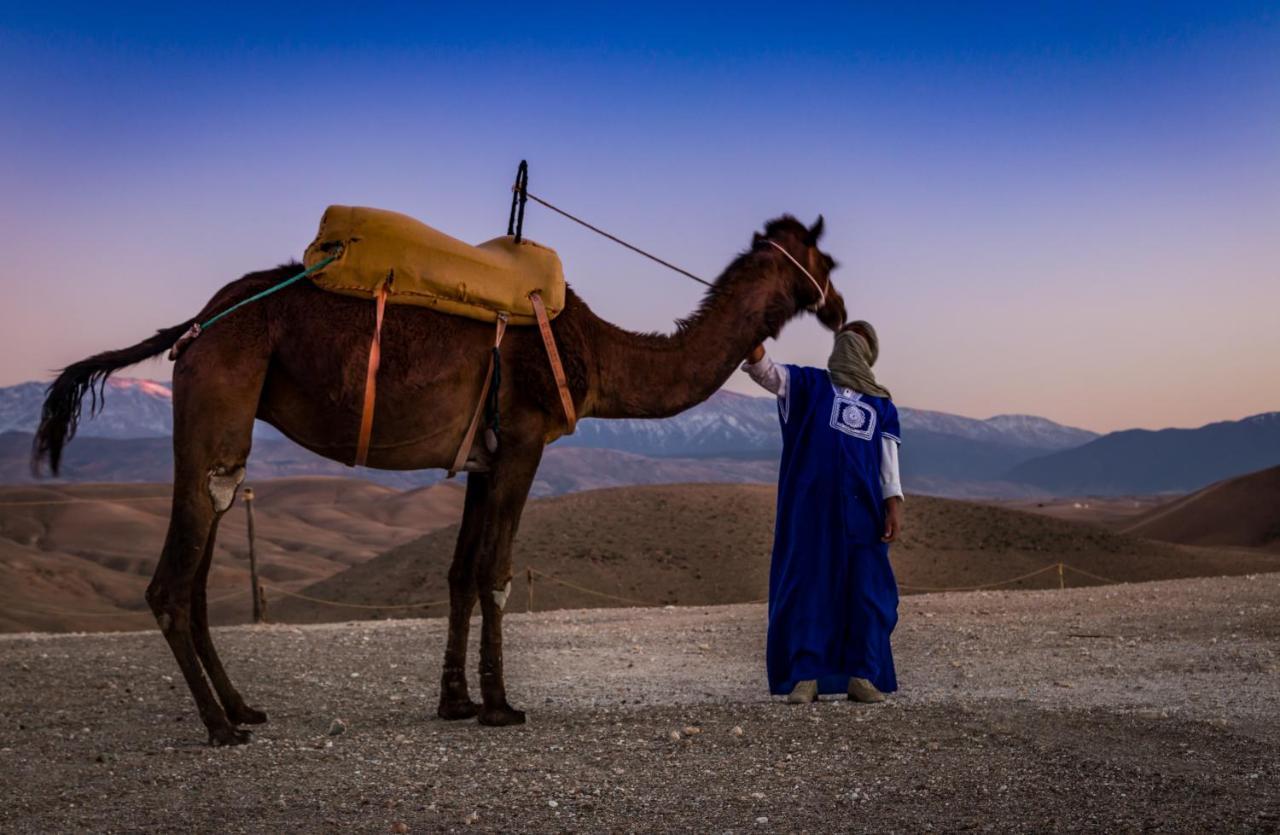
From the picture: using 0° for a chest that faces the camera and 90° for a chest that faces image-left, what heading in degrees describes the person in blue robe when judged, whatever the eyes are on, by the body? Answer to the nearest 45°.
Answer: approximately 0°
